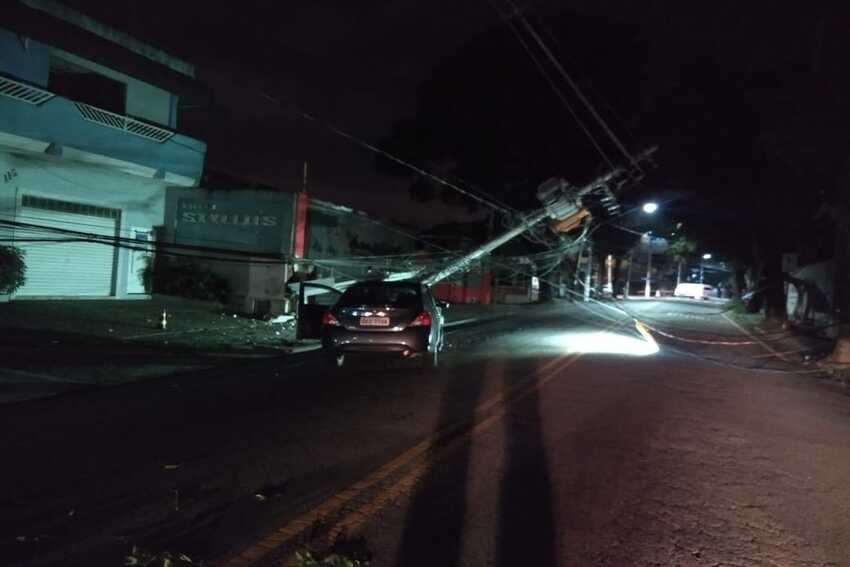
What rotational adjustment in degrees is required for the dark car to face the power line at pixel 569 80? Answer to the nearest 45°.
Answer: approximately 45° to its right

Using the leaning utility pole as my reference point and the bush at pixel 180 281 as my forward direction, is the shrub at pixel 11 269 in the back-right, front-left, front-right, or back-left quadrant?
front-left

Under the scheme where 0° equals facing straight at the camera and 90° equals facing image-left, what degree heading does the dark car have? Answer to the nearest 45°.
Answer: approximately 180°

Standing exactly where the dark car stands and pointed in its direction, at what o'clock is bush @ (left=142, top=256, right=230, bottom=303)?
The bush is roughly at 11 o'clock from the dark car.

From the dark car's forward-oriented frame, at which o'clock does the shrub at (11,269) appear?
The shrub is roughly at 10 o'clock from the dark car.
